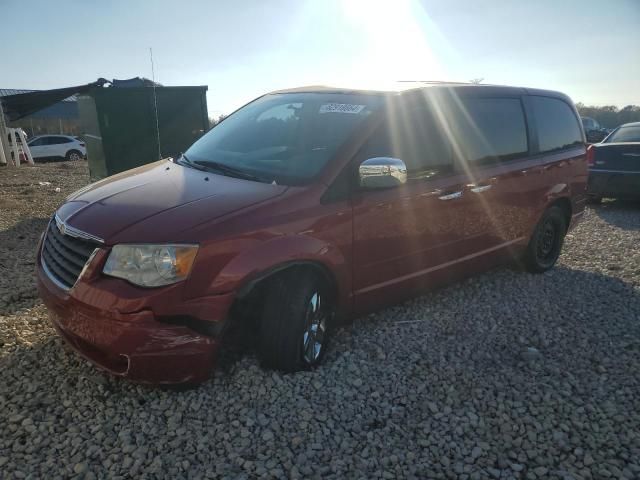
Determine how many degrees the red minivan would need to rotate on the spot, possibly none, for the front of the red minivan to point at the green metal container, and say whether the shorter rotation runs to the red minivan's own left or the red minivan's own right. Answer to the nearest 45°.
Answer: approximately 90° to the red minivan's own right

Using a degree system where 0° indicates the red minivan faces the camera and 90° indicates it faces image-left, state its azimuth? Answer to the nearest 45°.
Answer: approximately 45°

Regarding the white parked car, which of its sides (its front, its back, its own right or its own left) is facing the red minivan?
left

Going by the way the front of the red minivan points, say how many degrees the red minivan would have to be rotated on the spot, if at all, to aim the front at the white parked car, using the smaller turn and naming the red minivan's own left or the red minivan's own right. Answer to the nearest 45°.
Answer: approximately 90° to the red minivan's own right

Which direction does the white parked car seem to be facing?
to the viewer's left
